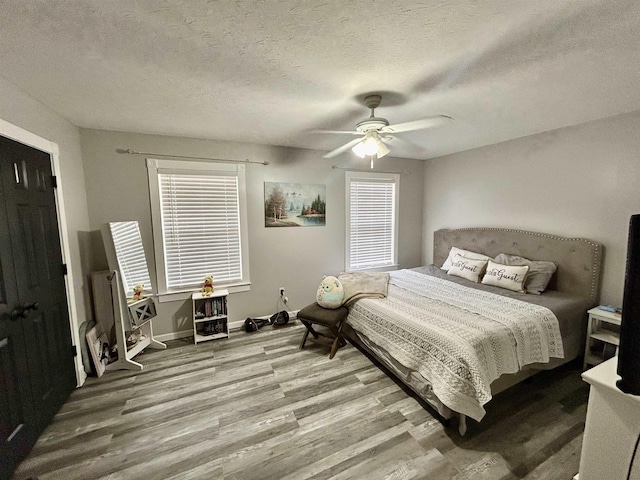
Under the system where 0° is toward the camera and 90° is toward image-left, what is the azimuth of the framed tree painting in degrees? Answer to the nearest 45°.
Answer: approximately 0°

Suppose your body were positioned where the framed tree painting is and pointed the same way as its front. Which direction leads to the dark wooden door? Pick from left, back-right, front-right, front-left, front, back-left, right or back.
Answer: front-right

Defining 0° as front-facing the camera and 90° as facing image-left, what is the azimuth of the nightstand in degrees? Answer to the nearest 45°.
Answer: approximately 45°

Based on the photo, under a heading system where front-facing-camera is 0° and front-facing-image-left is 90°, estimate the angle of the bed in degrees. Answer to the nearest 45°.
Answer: approximately 45°

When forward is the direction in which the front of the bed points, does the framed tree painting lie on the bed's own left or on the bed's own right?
on the bed's own right

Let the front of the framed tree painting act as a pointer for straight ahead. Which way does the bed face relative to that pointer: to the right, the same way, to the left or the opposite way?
to the right

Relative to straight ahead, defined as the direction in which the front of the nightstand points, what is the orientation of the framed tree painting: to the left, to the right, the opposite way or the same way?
to the left

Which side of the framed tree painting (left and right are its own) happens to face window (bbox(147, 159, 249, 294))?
right

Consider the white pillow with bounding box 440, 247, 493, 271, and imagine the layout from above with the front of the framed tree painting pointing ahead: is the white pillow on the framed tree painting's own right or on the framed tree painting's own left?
on the framed tree painting's own left
